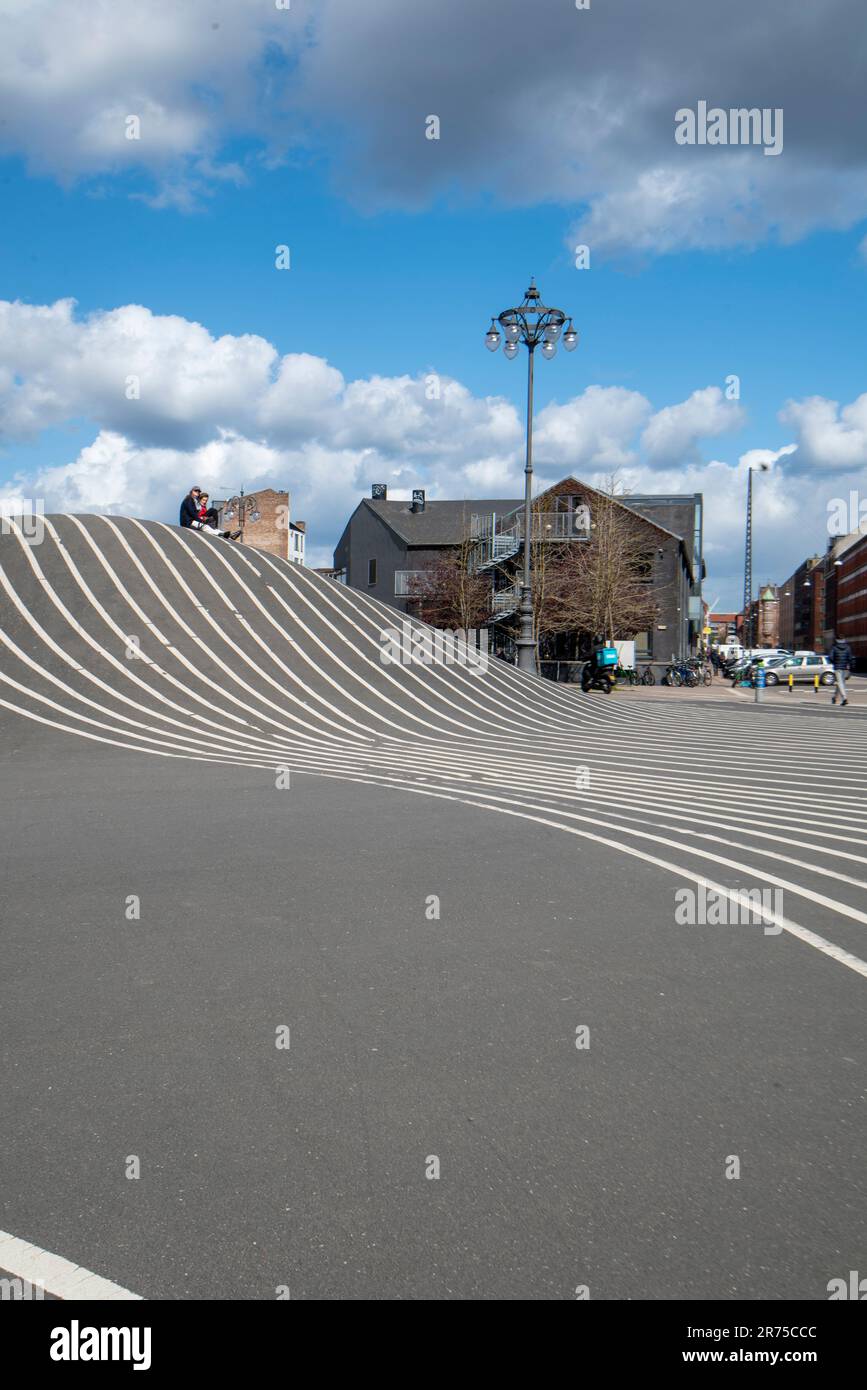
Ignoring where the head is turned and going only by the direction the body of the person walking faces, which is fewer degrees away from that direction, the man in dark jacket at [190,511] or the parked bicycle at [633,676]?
the parked bicycle

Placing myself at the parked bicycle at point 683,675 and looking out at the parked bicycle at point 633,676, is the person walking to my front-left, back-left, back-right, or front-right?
back-left
